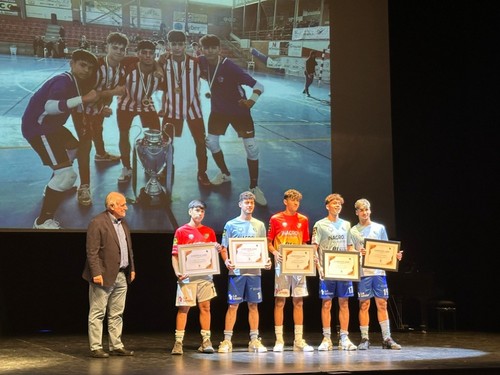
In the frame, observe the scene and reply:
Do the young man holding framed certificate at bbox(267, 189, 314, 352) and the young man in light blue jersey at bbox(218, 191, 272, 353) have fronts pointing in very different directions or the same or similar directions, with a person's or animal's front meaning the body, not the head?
same or similar directions

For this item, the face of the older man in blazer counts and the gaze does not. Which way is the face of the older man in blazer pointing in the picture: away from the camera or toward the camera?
toward the camera

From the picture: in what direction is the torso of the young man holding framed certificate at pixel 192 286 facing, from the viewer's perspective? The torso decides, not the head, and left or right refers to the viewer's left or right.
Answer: facing the viewer

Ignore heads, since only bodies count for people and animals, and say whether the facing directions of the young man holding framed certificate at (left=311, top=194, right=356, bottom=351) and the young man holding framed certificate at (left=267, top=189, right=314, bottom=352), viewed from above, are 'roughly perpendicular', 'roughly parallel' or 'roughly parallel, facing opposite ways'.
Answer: roughly parallel

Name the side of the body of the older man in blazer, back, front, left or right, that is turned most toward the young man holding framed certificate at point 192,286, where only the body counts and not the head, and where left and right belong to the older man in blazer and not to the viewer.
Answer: left

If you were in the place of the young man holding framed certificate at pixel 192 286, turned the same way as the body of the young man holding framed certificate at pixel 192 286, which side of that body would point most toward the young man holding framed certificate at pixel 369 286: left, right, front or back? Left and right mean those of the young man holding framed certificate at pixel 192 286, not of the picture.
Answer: left

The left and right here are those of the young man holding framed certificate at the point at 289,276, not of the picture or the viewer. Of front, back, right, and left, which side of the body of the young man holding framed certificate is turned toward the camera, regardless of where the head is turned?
front

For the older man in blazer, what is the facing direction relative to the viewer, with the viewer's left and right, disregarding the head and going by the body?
facing the viewer and to the right of the viewer
